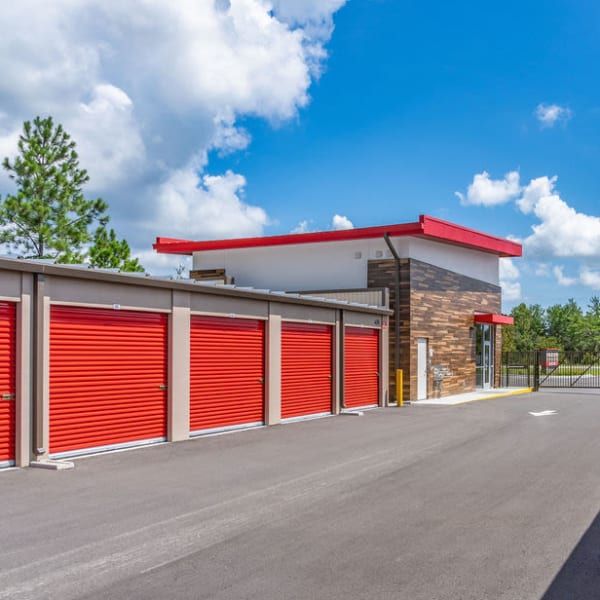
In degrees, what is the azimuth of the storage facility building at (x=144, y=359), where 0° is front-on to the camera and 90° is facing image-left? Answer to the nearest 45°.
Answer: approximately 315°

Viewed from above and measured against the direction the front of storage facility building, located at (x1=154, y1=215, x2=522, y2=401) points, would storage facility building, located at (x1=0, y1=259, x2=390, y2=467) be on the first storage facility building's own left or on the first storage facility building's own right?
on the first storage facility building's own right

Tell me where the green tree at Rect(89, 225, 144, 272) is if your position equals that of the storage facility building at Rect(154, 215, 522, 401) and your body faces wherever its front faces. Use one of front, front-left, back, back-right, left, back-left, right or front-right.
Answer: back

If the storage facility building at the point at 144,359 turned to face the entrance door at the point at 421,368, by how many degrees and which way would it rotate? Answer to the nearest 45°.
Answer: approximately 90° to its left

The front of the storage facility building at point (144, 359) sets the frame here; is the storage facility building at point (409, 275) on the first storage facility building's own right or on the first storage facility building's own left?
on the first storage facility building's own left
